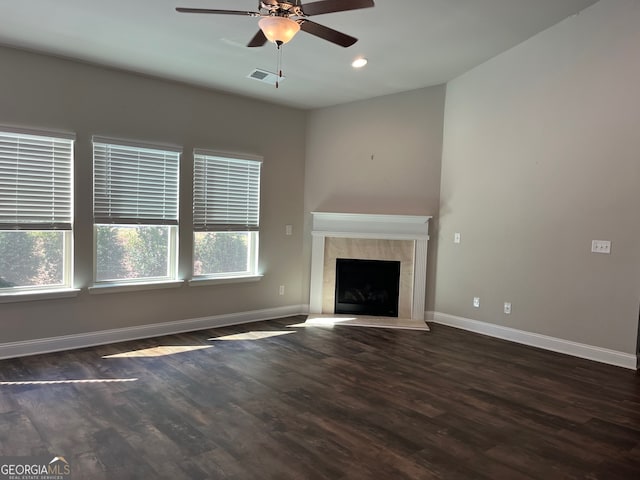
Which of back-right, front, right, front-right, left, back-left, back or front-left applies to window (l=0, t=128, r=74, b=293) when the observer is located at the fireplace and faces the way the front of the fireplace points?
front-right

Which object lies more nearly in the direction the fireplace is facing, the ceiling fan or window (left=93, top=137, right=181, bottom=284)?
the ceiling fan

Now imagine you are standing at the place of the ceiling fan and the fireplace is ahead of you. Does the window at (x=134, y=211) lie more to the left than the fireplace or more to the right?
left

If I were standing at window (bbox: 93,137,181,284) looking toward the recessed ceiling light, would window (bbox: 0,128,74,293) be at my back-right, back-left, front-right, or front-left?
back-right

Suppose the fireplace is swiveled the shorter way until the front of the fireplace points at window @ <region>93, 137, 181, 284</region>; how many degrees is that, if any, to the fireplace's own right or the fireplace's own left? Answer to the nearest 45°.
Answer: approximately 45° to the fireplace's own right

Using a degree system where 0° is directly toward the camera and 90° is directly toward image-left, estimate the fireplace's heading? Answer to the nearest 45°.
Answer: approximately 0°

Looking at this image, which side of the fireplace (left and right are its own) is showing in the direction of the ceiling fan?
front

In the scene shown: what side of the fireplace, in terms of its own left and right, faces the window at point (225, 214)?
right

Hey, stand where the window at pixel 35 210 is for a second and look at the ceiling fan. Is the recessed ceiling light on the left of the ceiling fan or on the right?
left

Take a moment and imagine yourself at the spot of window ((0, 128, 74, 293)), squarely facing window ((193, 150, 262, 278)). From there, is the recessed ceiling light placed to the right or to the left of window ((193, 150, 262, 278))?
right
